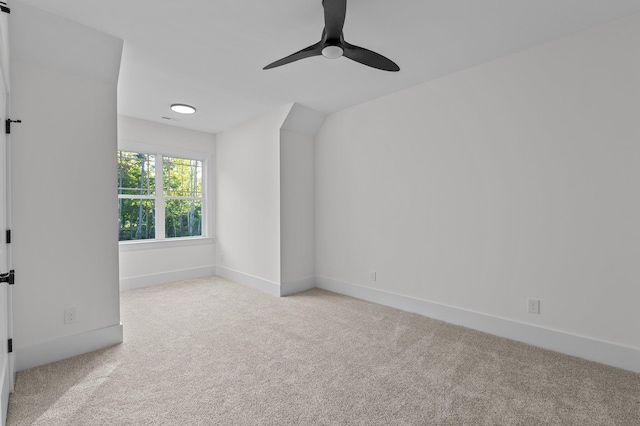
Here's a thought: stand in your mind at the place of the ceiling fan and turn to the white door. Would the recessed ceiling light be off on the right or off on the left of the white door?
right

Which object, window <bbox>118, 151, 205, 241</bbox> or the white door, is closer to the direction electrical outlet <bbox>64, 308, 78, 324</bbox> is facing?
the white door

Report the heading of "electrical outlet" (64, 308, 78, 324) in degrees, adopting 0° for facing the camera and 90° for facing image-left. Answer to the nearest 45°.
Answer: approximately 0°

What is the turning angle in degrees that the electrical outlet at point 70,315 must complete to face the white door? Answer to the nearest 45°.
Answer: approximately 45° to its right

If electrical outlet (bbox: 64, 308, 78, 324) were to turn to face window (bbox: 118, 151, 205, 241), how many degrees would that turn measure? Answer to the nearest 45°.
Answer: approximately 135° to its left
